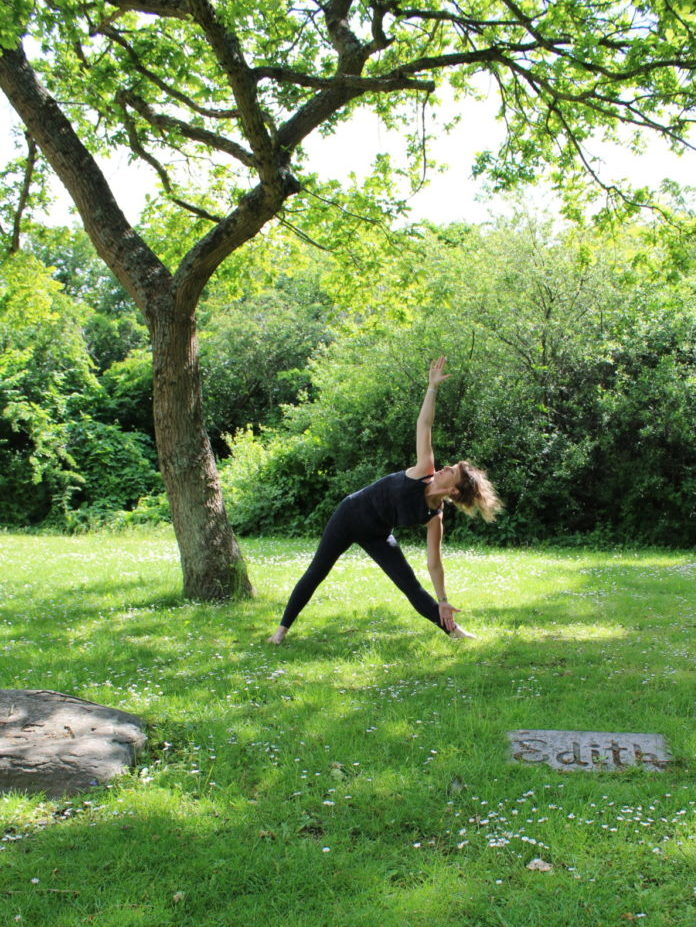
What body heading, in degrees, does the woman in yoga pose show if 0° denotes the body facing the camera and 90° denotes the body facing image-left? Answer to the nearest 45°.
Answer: approximately 0°
